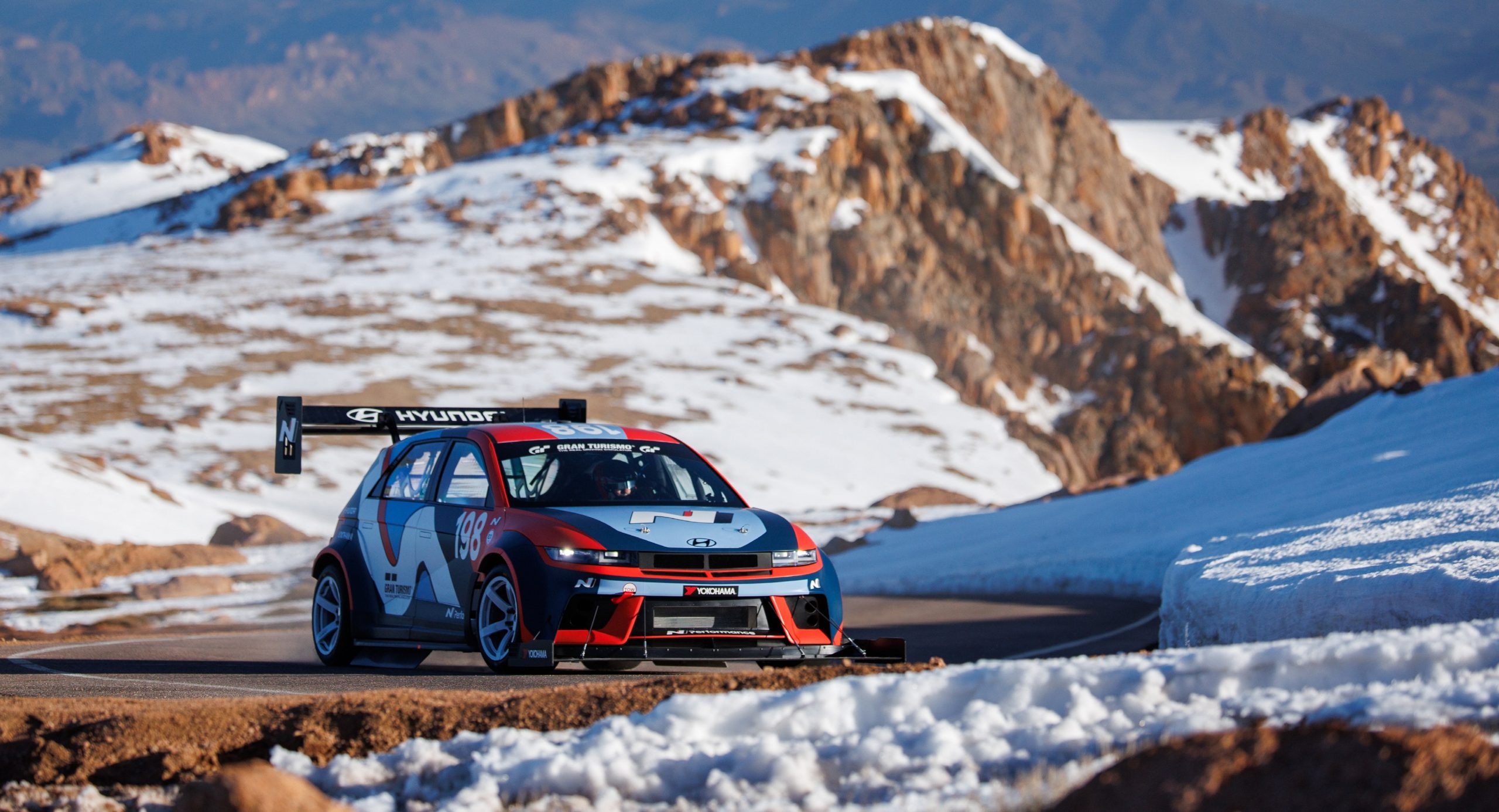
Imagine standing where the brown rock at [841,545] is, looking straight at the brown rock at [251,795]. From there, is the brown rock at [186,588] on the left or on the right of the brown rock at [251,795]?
right

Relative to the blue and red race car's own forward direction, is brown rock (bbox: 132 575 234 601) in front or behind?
behind

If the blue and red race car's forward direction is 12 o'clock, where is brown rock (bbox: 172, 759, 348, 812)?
The brown rock is roughly at 2 o'clock from the blue and red race car.

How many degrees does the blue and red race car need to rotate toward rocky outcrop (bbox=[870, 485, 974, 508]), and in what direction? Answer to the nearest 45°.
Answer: approximately 135° to its left

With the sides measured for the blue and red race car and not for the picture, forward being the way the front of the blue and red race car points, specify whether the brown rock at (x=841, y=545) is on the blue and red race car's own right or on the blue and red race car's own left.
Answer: on the blue and red race car's own left

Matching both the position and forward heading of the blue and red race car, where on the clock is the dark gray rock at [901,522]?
The dark gray rock is roughly at 8 o'clock from the blue and red race car.

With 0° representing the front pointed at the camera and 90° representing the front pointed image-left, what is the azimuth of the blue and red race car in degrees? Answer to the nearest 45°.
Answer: approximately 315°
